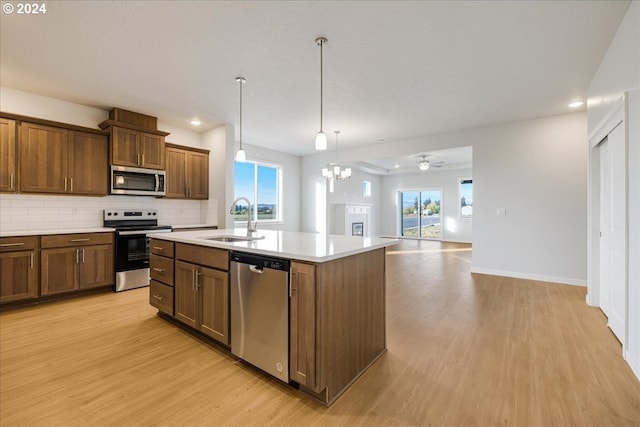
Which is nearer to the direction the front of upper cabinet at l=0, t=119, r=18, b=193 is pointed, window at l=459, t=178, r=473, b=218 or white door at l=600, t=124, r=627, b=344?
the white door

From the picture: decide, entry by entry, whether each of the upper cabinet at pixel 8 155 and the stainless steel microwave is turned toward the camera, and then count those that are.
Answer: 2

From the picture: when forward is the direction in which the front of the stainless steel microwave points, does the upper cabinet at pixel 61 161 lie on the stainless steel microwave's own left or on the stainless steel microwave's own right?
on the stainless steel microwave's own right

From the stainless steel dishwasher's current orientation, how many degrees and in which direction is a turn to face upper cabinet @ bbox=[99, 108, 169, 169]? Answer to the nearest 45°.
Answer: approximately 90° to its right

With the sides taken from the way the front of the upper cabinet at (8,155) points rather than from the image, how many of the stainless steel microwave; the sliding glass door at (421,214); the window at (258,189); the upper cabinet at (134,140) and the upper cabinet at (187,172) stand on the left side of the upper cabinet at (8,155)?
5

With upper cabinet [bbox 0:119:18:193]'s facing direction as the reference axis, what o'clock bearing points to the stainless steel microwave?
The stainless steel microwave is roughly at 9 o'clock from the upper cabinet.

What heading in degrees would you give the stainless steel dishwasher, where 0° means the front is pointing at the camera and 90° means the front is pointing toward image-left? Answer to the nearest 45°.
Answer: approximately 45°

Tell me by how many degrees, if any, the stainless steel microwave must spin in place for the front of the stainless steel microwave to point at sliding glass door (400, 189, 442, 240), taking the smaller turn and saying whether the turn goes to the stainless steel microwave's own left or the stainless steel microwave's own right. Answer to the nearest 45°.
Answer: approximately 90° to the stainless steel microwave's own left

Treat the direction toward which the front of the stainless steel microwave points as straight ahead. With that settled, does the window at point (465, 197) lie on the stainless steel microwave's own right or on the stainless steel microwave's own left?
on the stainless steel microwave's own left

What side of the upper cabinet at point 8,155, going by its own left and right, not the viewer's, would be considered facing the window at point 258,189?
left

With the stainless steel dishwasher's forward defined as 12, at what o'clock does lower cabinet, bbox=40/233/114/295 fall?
The lower cabinet is roughly at 3 o'clock from the stainless steel dishwasher.

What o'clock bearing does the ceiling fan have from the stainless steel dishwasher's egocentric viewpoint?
The ceiling fan is roughly at 6 o'clock from the stainless steel dishwasher.

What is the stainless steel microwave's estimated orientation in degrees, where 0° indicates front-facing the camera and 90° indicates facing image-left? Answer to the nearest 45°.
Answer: approximately 0°

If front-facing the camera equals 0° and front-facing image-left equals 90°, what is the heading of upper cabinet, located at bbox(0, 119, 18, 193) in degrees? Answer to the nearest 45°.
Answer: approximately 0°

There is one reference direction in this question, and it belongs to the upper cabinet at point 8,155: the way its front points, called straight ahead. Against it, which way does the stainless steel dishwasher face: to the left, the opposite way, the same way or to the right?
to the right
